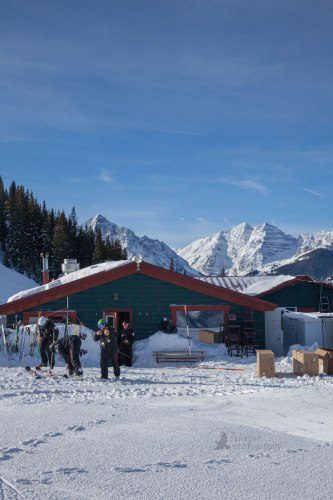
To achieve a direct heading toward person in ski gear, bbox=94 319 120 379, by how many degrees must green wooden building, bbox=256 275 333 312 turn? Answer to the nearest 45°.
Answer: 0° — it already faces them

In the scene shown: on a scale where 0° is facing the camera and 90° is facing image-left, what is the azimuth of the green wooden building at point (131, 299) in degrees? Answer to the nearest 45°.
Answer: approximately 0°

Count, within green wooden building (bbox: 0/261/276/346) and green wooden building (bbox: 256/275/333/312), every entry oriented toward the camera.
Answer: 2

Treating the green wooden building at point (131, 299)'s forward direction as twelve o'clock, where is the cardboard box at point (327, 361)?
The cardboard box is roughly at 11 o'clock from the green wooden building.

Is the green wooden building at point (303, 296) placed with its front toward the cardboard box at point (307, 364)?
yes
